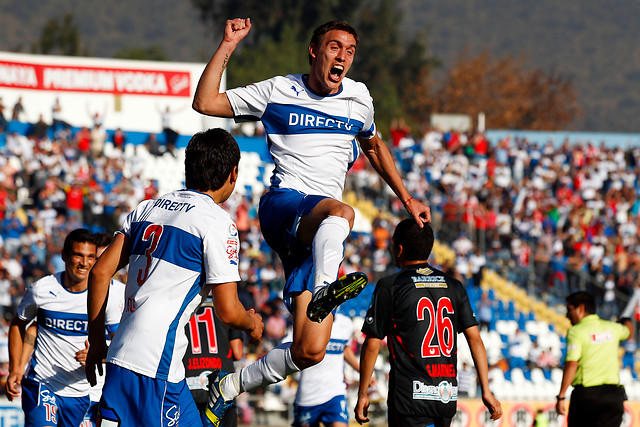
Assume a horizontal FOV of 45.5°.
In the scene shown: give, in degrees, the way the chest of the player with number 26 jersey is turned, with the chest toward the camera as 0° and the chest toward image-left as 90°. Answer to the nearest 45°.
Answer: approximately 135°

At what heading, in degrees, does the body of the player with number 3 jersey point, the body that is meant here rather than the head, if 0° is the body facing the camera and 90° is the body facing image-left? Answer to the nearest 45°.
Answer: approximately 225°

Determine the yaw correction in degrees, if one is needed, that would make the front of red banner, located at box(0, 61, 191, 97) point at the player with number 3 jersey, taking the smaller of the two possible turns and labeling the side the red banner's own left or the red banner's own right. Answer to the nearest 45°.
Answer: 0° — it already faces them

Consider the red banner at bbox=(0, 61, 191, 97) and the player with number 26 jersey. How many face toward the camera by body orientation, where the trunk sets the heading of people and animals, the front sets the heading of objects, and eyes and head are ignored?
1

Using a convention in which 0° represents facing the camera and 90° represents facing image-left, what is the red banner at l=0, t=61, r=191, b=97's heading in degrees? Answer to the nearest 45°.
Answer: approximately 0°

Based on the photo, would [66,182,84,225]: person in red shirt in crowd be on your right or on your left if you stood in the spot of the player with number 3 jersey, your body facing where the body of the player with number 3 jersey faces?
on your left

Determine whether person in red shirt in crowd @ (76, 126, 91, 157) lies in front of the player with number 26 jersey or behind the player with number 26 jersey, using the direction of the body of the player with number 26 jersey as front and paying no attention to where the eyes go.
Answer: in front

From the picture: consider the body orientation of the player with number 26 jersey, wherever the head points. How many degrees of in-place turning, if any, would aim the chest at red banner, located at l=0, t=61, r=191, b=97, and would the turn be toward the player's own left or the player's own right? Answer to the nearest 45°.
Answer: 0° — they already face it

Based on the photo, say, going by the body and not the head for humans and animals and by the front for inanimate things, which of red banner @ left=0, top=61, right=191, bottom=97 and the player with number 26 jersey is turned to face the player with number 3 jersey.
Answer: the red banner

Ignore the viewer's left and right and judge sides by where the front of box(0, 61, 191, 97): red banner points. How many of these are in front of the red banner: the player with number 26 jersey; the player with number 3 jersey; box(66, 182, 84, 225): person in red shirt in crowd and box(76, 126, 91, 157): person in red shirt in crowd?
4

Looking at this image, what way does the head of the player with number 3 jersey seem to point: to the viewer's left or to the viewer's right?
to the viewer's right
